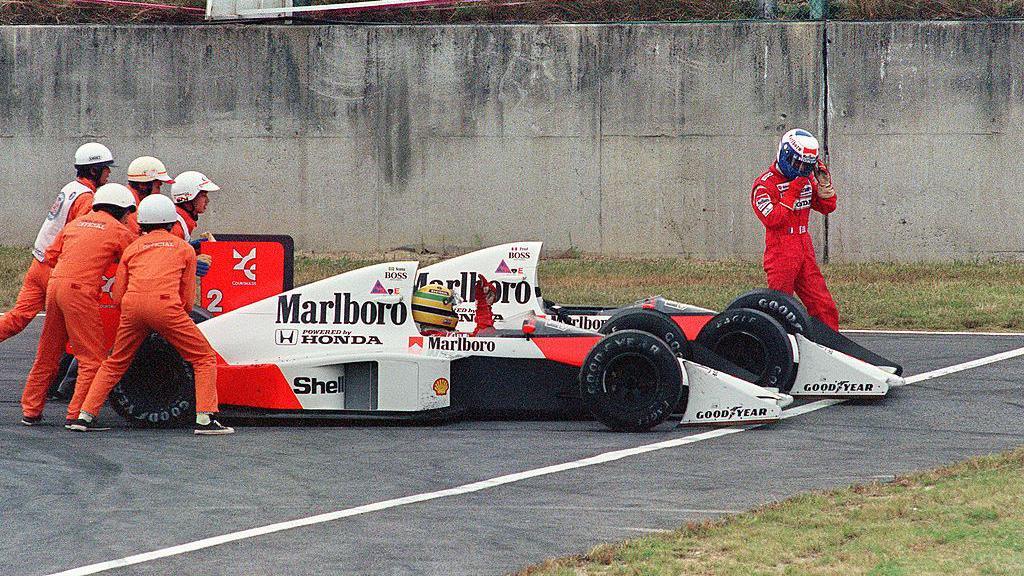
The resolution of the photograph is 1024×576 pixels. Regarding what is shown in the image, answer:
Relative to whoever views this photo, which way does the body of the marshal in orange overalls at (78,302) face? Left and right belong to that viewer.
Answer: facing away from the viewer and to the right of the viewer

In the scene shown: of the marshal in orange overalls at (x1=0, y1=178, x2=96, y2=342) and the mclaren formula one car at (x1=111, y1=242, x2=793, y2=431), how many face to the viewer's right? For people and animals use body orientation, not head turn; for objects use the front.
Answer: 2

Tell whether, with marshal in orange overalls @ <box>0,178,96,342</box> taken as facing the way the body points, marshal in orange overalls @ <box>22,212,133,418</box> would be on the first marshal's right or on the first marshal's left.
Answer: on the first marshal's right

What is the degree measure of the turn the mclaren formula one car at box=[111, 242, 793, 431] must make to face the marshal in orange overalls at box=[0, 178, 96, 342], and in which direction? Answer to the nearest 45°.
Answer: approximately 180°

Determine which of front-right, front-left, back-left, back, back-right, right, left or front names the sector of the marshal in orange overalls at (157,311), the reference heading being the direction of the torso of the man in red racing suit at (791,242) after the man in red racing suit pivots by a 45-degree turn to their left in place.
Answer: back-right

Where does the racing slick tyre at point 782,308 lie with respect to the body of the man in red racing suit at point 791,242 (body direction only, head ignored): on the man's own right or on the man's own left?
on the man's own right

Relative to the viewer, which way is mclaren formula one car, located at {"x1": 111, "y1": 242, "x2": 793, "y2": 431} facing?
to the viewer's right

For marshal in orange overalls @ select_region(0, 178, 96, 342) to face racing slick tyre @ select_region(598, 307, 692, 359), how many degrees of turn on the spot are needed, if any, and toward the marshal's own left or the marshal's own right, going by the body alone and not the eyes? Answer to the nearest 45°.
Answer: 0° — they already face it

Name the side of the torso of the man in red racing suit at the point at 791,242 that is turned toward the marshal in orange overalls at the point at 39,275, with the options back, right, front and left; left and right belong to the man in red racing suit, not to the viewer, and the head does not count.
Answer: right

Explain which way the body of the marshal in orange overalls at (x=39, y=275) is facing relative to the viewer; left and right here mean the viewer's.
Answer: facing to the right of the viewer

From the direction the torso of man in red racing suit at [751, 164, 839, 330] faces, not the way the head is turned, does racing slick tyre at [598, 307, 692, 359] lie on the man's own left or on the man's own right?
on the man's own right
